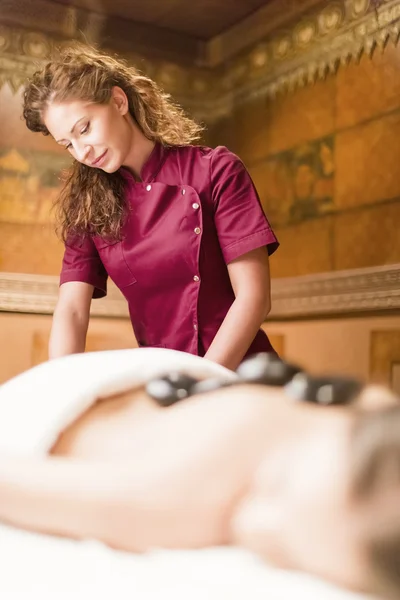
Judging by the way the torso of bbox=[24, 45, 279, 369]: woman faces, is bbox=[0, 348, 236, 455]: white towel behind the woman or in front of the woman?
in front

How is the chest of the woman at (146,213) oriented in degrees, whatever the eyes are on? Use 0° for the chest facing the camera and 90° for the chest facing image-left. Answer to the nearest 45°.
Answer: approximately 45°

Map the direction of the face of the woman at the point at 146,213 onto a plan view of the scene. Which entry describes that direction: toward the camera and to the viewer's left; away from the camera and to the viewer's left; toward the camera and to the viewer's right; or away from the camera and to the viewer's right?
toward the camera and to the viewer's left
